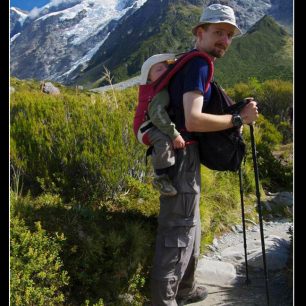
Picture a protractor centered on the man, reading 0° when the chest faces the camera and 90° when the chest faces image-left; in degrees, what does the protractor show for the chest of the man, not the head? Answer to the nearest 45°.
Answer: approximately 270°

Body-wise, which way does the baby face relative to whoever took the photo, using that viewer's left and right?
facing to the right of the viewer

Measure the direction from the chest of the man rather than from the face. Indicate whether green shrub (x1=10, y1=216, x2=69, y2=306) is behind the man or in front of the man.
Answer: behind
